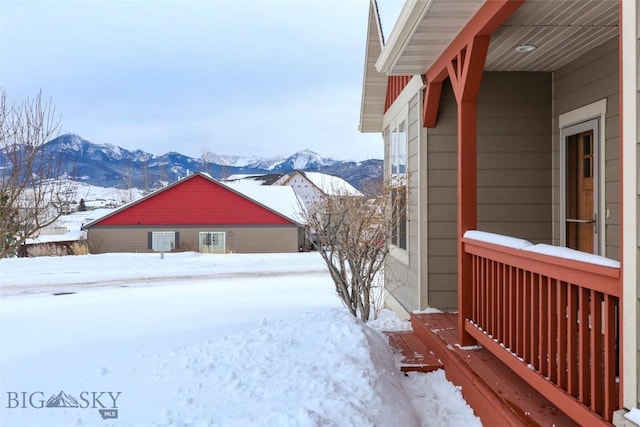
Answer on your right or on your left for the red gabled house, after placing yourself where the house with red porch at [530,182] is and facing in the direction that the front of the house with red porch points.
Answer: on your right

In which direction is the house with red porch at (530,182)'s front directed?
to the viewer's left

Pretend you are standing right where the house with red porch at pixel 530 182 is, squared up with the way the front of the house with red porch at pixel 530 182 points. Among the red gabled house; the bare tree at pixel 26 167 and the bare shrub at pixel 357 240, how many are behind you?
0

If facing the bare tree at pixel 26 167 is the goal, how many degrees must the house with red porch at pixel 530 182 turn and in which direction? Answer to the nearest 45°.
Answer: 0° — it already faces it

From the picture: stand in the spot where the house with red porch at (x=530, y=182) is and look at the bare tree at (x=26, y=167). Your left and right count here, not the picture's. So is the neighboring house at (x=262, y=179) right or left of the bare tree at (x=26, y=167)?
right

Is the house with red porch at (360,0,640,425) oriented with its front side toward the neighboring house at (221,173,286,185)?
no
